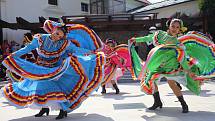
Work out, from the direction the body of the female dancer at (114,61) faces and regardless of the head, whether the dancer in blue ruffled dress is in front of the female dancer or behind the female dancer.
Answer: in front

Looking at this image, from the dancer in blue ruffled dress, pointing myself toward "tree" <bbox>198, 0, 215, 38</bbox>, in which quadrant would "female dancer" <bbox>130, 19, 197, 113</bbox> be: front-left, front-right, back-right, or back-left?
front-right

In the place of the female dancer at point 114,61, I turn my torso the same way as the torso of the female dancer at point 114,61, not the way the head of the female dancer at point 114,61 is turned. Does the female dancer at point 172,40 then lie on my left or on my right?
on my left

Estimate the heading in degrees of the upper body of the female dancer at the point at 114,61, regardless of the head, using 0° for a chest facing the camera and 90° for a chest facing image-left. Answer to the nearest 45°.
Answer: approximately 45°

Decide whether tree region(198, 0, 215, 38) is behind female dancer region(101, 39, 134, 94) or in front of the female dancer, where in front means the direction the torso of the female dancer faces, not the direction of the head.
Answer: behind

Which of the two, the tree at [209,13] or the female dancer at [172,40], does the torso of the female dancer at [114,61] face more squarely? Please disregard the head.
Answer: the female dancer

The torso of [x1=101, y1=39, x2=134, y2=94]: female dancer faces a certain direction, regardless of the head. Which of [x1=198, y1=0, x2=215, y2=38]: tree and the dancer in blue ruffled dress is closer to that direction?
the dancer in blue ruffled dress

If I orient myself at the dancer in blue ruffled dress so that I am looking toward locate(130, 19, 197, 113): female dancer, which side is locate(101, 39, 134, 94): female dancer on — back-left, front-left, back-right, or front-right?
front-left

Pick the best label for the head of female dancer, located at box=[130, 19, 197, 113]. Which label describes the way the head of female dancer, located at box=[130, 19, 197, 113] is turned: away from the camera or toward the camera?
toward the camera
